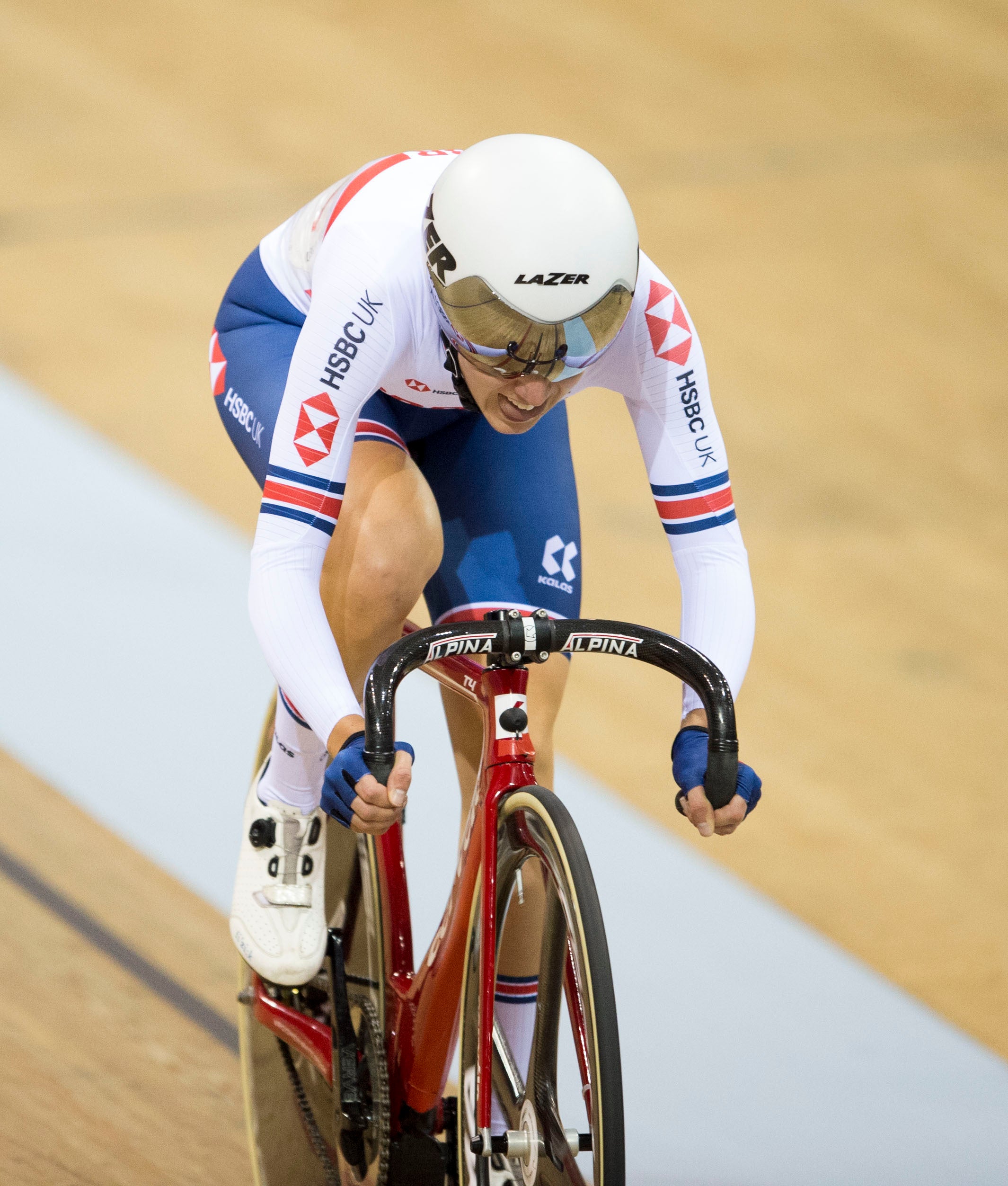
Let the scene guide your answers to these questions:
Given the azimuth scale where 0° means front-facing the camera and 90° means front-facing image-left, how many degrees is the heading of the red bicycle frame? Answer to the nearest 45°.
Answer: approximately 315°

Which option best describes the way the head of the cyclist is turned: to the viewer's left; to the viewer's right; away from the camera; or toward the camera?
toward the camera
